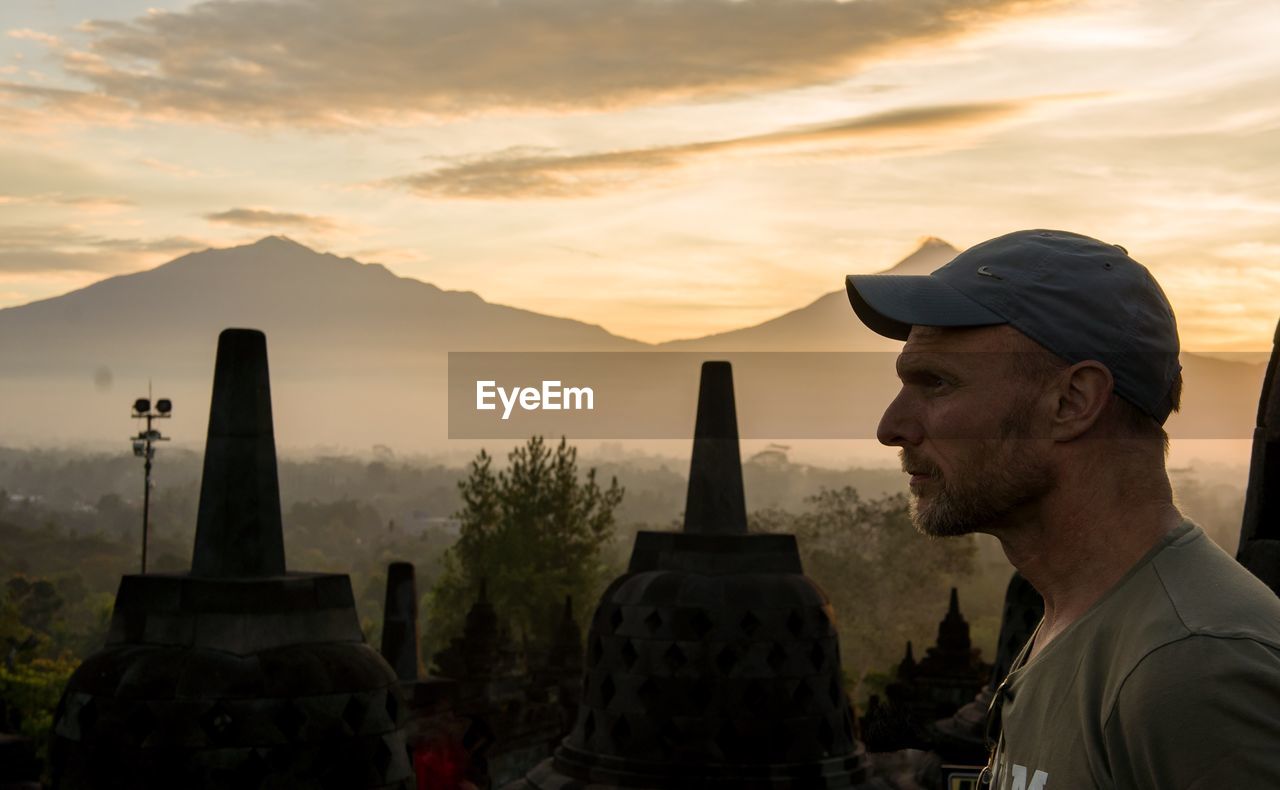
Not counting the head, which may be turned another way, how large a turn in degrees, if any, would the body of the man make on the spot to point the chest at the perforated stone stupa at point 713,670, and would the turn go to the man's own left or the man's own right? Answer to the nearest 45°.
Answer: approximately 90° to the man's own right

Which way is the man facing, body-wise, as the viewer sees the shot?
to the viewer's left

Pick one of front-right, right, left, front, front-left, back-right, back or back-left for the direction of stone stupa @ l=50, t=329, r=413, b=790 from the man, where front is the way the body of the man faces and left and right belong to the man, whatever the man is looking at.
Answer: front-right

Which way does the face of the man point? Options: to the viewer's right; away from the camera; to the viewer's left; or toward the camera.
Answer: to the viewer's left

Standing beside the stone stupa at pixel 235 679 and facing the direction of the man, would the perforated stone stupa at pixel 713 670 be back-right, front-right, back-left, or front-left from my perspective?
back-left
